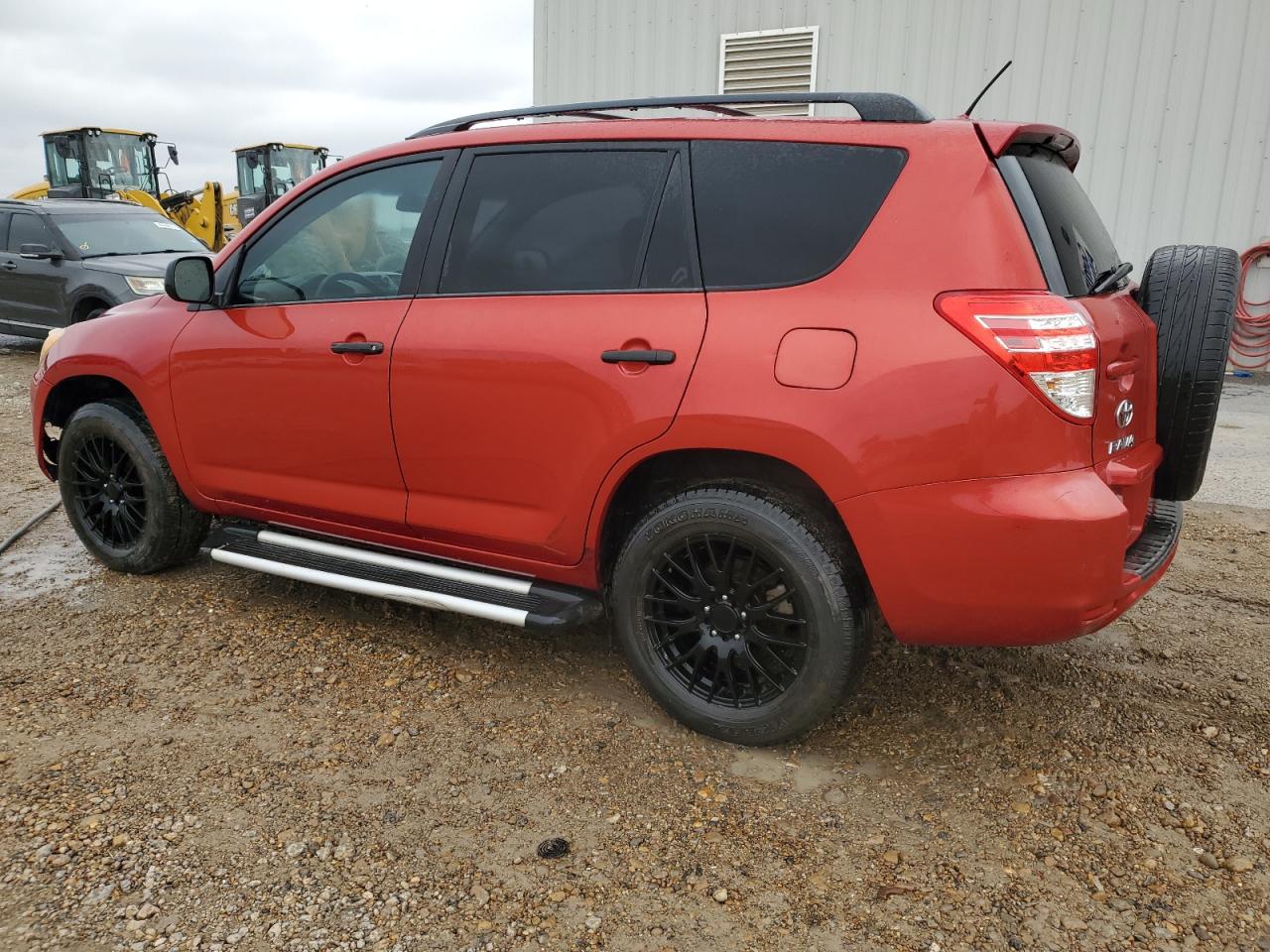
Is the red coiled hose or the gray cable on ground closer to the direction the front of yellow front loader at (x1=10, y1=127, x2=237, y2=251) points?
the red coiled hose

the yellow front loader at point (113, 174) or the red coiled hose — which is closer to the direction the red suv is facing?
the yellow front loader

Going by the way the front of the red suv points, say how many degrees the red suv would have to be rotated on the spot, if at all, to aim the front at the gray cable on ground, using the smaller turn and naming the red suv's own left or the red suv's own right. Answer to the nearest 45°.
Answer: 0° — it already faces it

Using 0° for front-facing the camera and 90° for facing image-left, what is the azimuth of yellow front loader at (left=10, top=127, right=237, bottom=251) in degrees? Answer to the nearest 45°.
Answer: approximately 315°

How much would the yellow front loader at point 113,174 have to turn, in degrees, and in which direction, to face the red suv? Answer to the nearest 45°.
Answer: approximately 45° to its right

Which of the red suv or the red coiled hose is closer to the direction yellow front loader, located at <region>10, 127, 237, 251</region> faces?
the red coiled hose

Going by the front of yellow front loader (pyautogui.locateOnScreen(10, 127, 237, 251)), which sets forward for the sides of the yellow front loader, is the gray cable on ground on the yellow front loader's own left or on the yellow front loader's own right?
on the yellow front loader's own right

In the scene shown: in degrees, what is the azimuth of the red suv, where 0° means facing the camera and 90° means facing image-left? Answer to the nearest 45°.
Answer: approximately 135°

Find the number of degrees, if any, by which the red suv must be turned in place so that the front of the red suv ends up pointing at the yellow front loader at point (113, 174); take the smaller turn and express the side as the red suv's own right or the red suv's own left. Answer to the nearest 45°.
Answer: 0° — it already faces it
